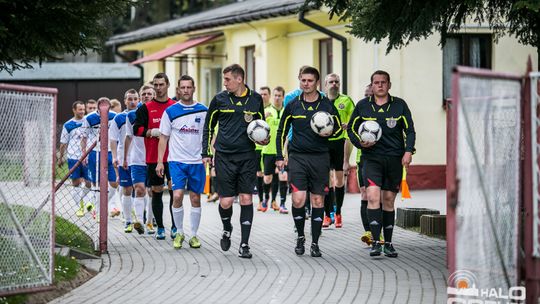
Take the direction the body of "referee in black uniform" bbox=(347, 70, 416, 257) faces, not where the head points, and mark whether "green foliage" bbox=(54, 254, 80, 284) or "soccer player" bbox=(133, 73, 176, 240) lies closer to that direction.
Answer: the green foliage

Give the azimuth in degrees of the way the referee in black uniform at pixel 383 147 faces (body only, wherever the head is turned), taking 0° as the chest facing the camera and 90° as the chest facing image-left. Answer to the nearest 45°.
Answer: approximately 0°

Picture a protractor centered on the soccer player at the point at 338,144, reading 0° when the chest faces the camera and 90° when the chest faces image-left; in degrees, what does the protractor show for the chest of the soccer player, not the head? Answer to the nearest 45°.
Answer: approximately 0°
